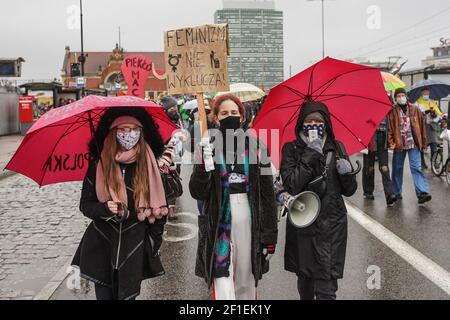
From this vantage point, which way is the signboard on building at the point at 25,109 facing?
toward the camera

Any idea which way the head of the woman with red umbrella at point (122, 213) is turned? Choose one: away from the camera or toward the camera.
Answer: toward the camera

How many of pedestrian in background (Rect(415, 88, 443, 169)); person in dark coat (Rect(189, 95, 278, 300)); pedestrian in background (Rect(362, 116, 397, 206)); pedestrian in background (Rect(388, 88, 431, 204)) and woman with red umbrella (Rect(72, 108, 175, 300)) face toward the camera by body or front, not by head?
5

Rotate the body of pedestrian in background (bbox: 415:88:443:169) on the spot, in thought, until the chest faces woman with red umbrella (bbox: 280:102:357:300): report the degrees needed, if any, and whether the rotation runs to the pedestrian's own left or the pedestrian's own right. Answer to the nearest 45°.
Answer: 0° — they already face them

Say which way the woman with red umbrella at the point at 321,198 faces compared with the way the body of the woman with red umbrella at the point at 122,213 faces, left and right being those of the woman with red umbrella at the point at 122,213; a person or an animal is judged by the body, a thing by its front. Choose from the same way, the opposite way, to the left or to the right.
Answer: the same way

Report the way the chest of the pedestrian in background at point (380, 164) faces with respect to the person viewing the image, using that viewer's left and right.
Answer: facing the viewer

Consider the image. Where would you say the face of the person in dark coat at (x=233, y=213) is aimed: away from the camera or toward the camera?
toward the camera

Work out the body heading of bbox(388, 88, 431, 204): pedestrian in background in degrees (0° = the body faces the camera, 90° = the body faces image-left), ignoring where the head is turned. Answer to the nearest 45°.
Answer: approximately 0°

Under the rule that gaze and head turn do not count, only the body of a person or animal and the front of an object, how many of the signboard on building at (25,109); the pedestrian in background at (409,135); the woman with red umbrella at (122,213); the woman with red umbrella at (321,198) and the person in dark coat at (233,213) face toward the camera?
5

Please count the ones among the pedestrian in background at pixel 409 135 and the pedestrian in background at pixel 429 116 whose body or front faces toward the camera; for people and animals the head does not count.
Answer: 2

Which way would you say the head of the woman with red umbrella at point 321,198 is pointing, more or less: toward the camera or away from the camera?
toward the camera

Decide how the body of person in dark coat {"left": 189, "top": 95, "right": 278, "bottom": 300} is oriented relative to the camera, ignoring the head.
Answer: toward the camera

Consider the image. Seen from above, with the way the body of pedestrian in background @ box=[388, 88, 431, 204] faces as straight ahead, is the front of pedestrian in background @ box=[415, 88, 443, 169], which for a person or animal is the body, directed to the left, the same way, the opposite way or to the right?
the same way

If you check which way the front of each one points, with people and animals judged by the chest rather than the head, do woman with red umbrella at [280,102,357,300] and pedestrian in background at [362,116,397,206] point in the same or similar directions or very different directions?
same or similar directions
